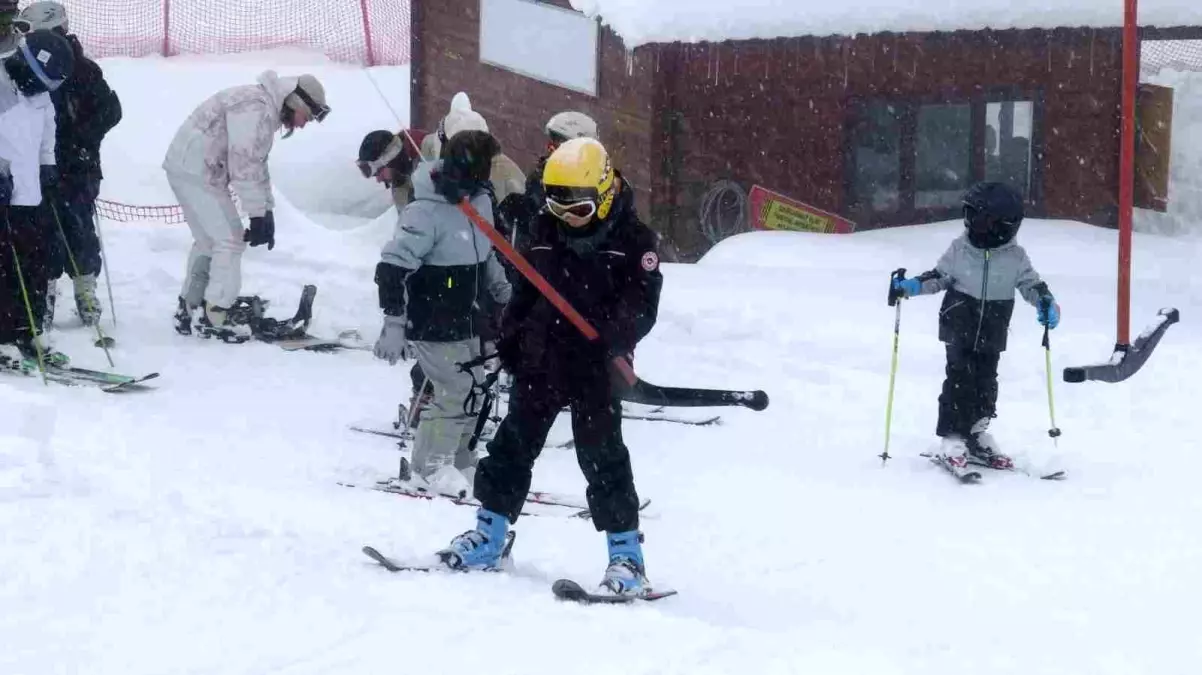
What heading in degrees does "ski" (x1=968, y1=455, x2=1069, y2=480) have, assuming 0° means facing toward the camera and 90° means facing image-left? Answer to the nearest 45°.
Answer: approximately 315°

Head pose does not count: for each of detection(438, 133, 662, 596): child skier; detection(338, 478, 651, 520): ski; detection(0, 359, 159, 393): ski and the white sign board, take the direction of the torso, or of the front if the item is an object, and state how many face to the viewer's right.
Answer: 2

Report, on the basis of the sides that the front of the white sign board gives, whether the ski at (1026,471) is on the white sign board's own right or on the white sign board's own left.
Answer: on the white sign board's own left

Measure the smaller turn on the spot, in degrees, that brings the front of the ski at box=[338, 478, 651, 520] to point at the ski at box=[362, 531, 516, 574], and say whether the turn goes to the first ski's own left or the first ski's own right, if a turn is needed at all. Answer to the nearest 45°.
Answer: approximately 90° to the first ski's own right

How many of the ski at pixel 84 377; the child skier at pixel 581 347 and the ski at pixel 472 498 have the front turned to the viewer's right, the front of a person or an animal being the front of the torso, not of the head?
2

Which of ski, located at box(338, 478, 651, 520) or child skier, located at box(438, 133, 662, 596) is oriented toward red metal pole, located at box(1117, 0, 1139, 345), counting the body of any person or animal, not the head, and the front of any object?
the ski

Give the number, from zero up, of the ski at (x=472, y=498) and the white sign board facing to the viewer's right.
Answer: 1

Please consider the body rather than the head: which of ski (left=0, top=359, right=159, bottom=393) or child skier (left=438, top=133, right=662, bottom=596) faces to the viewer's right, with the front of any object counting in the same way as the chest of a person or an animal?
the ski

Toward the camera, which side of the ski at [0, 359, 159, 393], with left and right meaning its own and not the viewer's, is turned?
right

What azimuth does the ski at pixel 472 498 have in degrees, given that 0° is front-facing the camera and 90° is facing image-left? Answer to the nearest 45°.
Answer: approximately 270°

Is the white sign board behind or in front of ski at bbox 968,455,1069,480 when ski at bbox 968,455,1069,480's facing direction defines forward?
behind

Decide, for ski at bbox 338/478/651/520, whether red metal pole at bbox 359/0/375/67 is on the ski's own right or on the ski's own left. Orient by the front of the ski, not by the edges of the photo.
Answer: on the ski's own left
